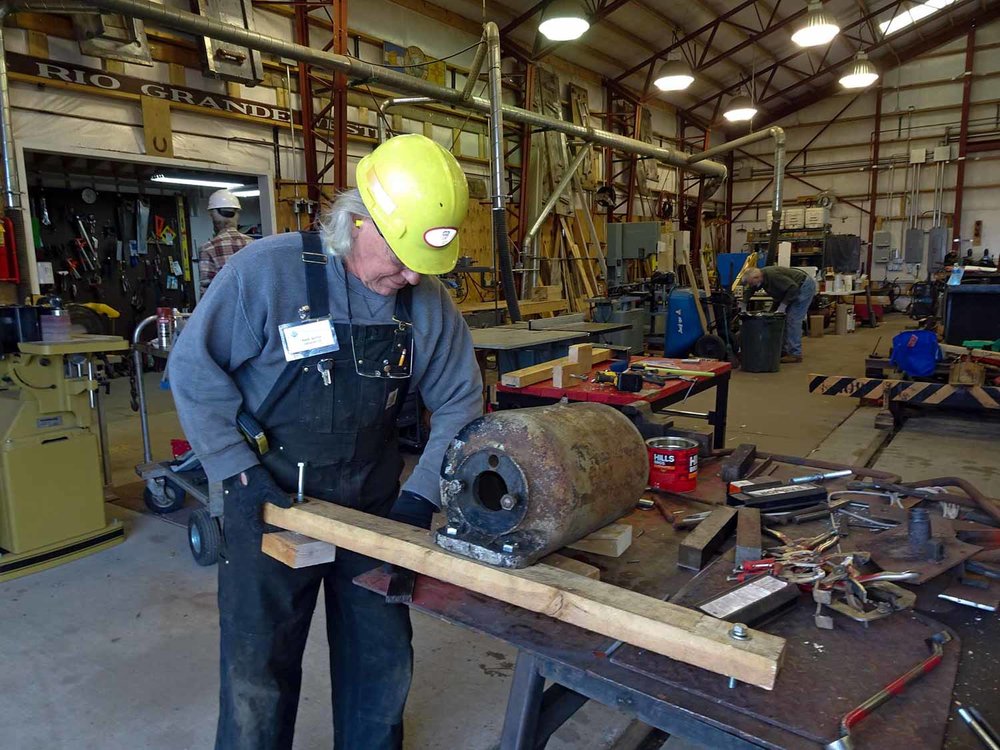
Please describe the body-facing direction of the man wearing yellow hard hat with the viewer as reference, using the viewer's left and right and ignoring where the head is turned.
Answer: facing the viewer and to the right of the viewer

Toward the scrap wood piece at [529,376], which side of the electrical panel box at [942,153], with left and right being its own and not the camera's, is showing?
front

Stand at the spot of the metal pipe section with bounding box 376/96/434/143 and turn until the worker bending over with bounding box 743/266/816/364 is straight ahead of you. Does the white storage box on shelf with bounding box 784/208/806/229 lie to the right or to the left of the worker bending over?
left

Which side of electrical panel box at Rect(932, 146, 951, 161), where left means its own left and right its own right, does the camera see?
front

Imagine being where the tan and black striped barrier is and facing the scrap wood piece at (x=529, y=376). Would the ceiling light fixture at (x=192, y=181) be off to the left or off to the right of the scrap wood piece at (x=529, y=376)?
right

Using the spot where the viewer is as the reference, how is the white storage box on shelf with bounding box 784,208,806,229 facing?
facing the viewer

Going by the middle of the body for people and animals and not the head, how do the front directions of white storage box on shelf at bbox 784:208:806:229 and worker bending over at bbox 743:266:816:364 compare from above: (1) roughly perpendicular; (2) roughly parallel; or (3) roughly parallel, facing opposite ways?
roughly perpendicular

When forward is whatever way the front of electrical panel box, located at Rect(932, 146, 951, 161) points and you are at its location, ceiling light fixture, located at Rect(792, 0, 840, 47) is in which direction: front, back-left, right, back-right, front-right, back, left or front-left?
front

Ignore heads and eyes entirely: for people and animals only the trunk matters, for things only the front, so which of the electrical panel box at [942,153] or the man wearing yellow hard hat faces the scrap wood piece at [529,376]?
the electrical panel box

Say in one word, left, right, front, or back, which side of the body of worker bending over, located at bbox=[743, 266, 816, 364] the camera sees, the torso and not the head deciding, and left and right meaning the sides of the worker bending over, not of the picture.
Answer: left
